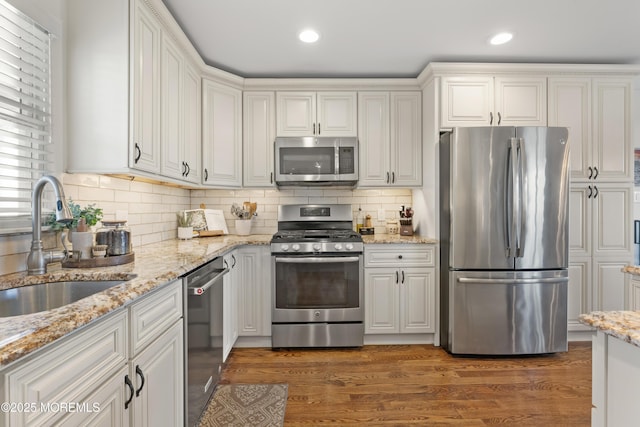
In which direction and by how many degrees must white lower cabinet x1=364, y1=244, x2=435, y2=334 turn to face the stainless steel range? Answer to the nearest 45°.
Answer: approximately 90° to its right

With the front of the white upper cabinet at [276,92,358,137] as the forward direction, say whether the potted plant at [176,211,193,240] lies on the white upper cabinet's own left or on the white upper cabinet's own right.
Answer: on the white upper cabinet's own right

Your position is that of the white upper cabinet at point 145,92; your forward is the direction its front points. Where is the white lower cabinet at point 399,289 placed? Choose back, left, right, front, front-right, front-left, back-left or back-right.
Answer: front-left

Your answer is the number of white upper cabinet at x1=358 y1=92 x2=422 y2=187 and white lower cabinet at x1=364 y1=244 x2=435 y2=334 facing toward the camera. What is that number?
2

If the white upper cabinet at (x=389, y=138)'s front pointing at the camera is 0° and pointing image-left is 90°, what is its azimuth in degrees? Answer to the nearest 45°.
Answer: approximately 0°

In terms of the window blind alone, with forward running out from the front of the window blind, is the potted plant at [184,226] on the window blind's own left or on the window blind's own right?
on the window blind's own left

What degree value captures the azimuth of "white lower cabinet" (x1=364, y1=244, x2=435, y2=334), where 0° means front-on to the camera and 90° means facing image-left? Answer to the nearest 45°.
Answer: approximately 0°

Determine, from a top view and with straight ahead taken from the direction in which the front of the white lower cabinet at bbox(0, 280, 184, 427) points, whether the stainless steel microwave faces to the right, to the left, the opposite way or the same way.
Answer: to the right

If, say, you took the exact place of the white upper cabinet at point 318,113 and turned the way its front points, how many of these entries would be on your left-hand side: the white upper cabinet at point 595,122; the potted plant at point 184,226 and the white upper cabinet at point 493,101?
2

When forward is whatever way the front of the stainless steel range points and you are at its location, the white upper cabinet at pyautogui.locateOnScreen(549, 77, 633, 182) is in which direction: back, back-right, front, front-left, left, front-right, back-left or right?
left

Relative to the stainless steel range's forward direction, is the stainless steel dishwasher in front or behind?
in front

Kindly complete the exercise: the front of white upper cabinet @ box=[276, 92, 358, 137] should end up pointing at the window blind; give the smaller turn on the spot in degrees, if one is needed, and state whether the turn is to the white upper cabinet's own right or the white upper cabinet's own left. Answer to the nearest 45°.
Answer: approximately 45° to the white upper cabinet's own right
